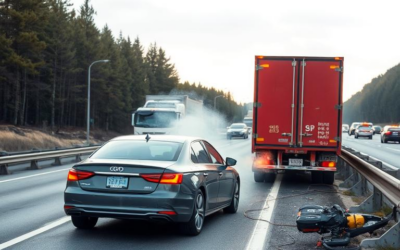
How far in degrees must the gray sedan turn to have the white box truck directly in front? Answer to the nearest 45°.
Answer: approximately 45° to its left

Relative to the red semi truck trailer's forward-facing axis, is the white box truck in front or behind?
in front

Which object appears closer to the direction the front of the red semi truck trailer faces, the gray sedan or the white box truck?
the white box truck

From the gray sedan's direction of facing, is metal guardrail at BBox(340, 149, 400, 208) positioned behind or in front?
in front

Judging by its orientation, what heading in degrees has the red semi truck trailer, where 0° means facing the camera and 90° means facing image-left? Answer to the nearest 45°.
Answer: approximately 180°

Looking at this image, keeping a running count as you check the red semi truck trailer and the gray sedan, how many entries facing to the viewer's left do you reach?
0

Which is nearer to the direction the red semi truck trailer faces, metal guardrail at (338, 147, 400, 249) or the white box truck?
the white box truck

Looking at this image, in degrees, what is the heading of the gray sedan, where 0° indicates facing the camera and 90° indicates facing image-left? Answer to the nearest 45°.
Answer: approximately 225°

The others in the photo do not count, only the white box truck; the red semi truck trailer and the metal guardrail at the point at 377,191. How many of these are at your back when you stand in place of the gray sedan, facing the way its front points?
0

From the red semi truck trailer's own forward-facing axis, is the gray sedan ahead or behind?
behind

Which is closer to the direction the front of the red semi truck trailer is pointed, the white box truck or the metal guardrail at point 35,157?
the white box truck

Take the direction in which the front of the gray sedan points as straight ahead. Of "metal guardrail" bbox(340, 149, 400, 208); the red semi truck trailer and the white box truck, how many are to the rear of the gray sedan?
0

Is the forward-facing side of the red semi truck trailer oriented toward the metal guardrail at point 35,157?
no
